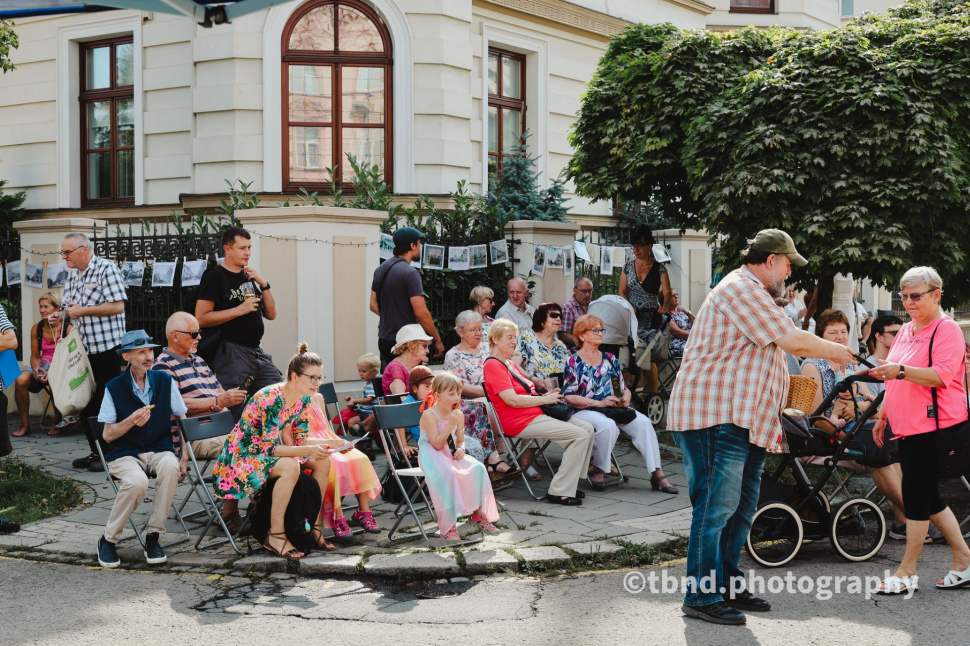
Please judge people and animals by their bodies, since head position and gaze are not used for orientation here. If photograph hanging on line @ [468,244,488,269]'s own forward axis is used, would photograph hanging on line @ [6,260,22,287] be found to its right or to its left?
on its right

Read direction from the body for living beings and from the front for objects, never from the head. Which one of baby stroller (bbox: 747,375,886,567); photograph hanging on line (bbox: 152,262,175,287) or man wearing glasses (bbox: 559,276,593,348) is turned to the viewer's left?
the baby stroller

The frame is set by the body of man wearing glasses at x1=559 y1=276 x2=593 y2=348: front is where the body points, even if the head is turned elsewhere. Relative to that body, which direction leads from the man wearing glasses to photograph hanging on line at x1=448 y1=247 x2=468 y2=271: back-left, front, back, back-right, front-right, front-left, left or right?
back-right

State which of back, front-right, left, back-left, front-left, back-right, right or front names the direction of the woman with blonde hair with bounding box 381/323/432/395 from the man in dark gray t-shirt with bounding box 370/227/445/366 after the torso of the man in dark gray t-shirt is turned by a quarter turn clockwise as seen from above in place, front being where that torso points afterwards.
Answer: front-right

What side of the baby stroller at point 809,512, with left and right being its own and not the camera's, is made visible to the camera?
left

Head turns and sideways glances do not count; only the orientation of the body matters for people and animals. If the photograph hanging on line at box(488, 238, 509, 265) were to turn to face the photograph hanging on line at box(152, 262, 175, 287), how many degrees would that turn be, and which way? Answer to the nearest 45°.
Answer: approximately 45° to its right

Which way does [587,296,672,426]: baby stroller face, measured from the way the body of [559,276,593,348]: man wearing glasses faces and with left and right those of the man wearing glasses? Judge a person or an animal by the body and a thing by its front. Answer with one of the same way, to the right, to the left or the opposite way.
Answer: to the right

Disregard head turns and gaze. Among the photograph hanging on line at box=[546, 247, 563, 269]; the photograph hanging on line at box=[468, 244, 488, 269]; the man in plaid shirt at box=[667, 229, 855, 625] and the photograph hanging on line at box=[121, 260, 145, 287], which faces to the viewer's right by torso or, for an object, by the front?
the man in plaid shirt
